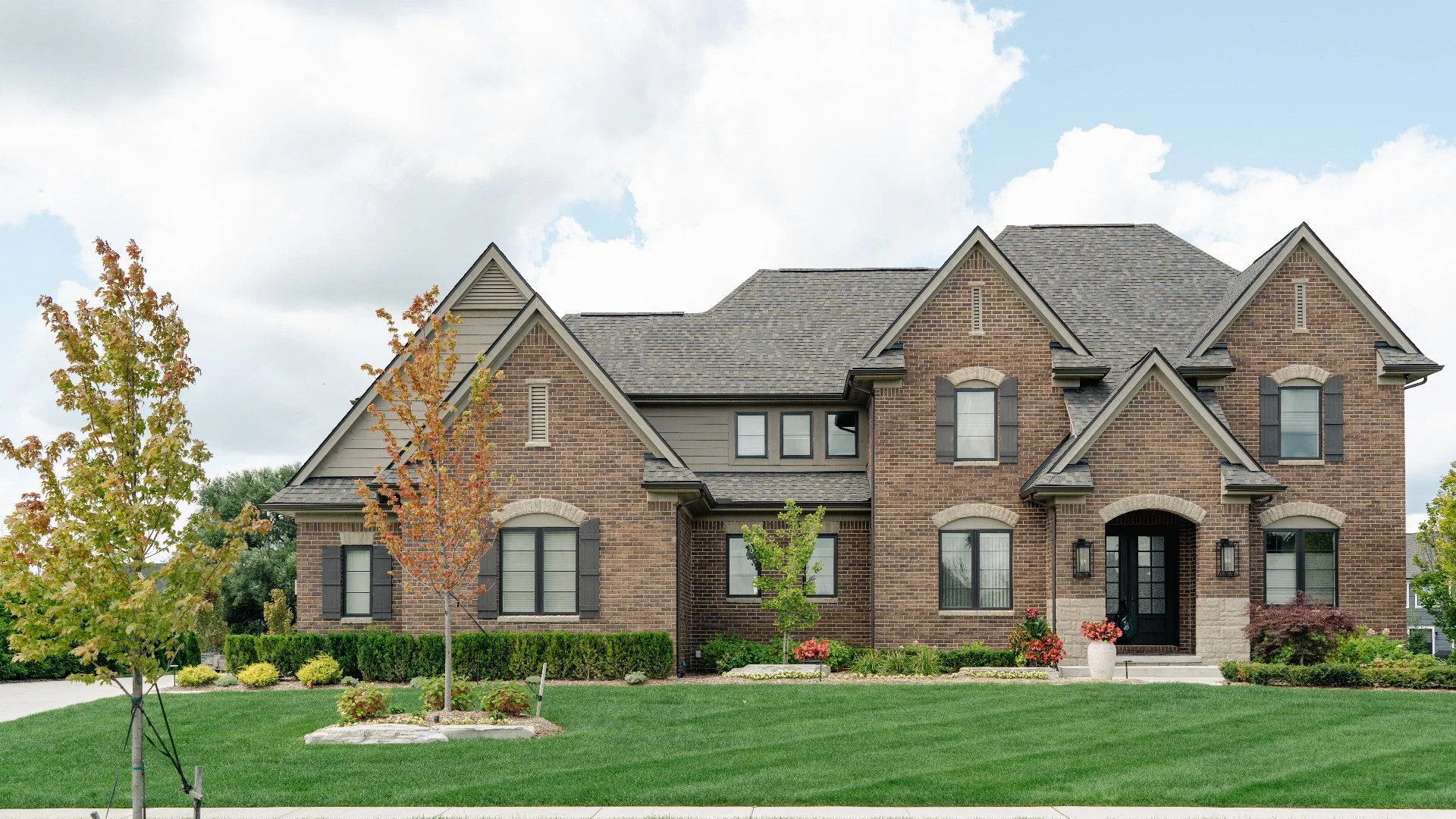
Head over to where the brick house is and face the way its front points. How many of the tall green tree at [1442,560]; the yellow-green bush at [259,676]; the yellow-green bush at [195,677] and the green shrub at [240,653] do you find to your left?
1

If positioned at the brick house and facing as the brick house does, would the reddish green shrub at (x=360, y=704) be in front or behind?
in front

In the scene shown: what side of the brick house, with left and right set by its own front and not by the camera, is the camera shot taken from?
front

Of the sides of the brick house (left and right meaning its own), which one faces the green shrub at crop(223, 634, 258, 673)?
right

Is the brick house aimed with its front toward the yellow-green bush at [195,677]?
no

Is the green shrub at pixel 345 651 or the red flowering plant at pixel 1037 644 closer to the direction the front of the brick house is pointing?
the red flowering plant

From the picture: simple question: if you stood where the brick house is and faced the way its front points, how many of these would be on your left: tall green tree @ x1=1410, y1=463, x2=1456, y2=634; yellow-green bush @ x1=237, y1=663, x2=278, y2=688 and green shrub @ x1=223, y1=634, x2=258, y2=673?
1

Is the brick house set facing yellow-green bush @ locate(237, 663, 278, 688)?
no

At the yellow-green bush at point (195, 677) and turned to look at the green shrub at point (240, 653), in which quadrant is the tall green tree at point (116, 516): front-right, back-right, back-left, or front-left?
back-right

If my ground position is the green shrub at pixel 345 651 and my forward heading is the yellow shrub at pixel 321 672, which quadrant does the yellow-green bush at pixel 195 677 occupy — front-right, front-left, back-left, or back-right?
front-right

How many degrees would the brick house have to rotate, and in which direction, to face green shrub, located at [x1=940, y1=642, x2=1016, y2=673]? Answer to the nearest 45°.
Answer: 0° — it already faces it
